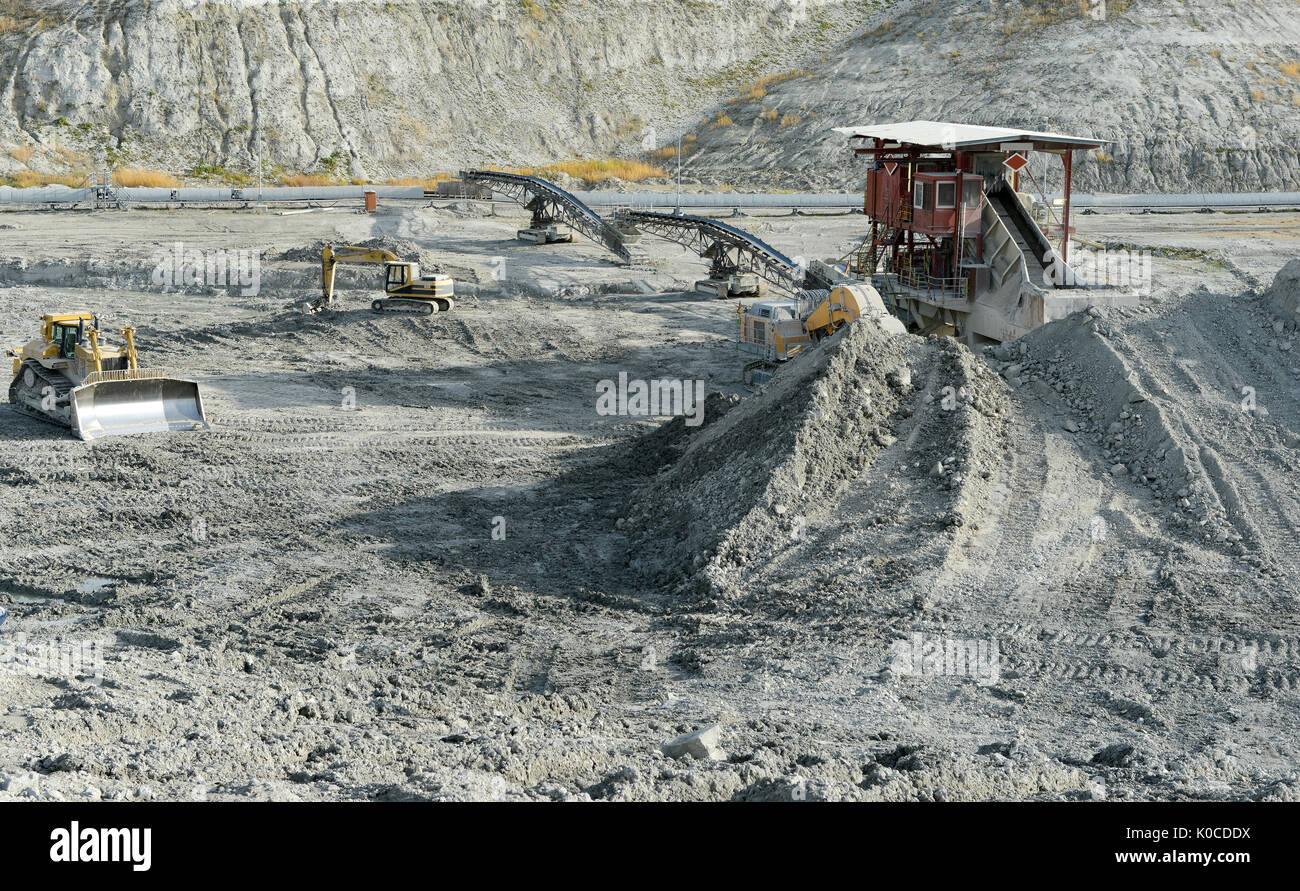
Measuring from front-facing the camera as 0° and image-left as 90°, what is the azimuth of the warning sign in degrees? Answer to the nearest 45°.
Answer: approximately 0°

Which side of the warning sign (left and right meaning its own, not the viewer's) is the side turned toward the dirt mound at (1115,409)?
front

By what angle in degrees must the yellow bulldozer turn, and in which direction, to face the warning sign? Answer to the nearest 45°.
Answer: approximately 45° to its left

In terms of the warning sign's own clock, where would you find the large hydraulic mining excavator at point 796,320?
The large hydraulic mining excavator is roughly at 2 o'clock from the warning sign.

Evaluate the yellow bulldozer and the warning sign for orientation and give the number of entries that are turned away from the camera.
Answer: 0

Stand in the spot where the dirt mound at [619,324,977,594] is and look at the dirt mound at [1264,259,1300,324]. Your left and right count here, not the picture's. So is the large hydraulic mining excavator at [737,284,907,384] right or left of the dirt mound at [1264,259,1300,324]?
left

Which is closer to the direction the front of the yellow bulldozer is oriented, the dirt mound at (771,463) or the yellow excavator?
the dirt mound

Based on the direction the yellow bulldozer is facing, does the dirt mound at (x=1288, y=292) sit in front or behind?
in front

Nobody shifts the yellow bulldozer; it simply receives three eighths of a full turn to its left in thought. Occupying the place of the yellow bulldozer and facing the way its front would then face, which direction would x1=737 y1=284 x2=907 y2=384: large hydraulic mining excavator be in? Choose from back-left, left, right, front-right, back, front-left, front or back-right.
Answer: right

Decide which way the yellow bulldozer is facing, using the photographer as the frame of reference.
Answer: facing the viewer and to the right of the viewer

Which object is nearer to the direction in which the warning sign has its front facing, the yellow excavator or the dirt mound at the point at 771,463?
the dirt mound

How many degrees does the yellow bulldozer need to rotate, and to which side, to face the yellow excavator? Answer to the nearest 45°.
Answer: approximately 90° to its left
